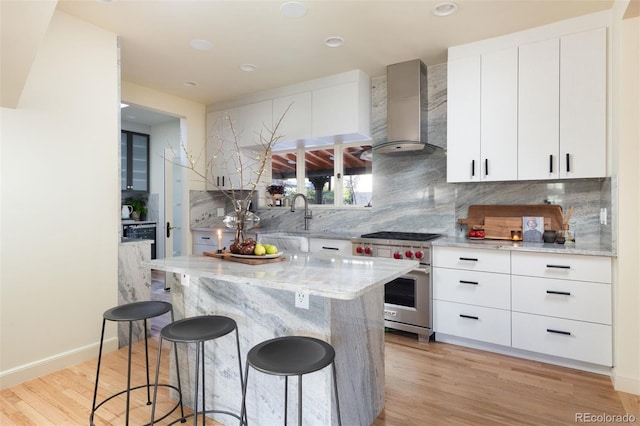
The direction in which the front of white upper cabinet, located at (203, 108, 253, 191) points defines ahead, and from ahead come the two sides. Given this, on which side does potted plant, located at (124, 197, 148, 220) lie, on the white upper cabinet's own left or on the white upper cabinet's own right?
on the white upper cabinet's own right

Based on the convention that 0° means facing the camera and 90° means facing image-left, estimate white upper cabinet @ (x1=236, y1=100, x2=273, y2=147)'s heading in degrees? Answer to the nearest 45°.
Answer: approximately 45°

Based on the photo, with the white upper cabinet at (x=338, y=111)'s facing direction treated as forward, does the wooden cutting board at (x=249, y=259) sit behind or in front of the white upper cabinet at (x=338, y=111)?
in front

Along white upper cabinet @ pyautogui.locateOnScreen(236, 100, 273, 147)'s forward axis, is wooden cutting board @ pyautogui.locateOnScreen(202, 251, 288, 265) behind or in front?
in front

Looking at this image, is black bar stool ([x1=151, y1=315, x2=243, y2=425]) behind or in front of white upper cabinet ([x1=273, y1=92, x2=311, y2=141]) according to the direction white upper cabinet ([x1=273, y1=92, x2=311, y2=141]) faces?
in front

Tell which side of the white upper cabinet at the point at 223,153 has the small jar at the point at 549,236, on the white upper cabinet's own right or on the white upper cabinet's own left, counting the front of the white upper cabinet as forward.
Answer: on the white upper cabinet's own left

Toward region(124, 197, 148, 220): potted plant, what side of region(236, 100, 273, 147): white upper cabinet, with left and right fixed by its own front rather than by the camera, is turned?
right

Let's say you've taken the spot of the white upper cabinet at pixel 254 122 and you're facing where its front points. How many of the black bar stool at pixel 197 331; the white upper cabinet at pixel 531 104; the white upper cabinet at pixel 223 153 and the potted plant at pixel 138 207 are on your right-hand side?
2

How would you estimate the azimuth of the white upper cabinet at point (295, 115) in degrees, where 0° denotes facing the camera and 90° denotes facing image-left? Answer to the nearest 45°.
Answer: approximately 45°

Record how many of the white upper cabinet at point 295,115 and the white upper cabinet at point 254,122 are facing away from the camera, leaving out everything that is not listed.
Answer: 0

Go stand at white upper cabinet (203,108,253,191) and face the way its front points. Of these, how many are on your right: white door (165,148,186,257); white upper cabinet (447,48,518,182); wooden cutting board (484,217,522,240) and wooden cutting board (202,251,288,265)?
1
